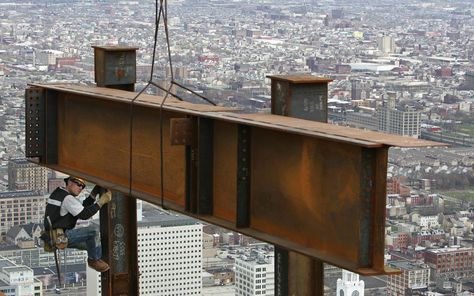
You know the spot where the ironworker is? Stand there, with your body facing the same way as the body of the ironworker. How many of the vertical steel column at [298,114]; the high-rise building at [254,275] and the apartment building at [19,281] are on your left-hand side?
2

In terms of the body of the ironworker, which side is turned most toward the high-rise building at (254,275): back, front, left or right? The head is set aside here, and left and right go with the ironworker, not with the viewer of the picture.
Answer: left

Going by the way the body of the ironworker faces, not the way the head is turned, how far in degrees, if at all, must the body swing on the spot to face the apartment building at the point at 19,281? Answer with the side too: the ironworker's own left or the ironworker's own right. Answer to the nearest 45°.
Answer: approximately 90° to the ironworker's own left

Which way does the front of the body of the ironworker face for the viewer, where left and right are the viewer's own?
facing to the right of the viewer

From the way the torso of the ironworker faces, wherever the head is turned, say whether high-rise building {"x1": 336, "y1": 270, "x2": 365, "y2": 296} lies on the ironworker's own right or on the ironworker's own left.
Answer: on the ironworker's own left
